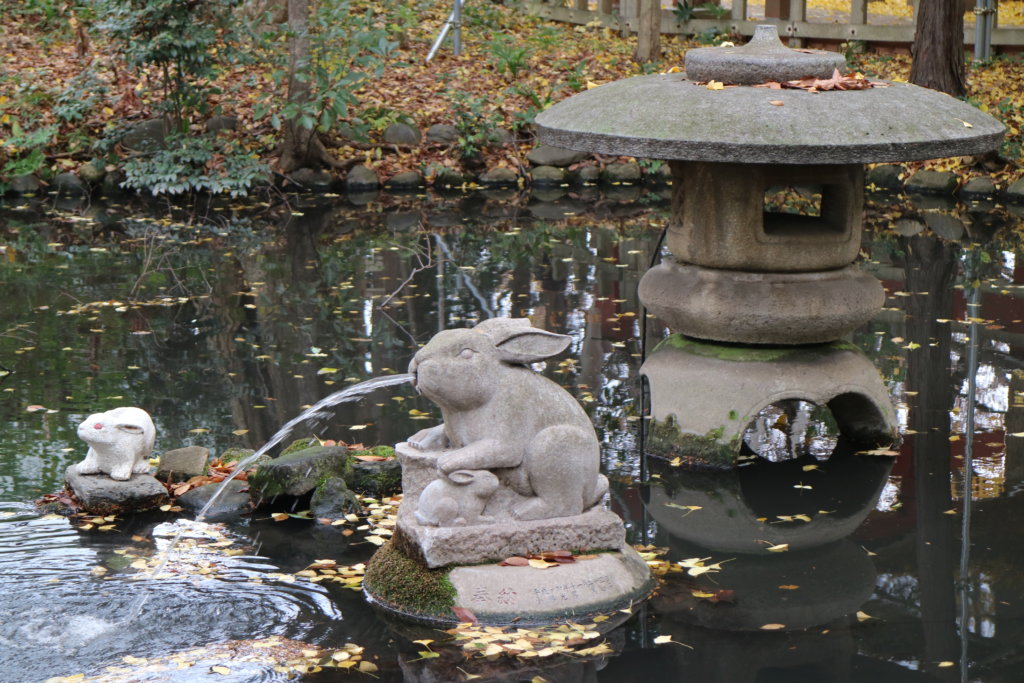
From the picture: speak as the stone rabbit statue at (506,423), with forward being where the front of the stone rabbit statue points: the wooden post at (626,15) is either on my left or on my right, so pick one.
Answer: on my right

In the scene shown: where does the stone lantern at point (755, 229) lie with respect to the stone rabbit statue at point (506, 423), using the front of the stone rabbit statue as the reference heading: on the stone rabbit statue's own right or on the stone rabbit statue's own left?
on the stone rabbit statue's own right

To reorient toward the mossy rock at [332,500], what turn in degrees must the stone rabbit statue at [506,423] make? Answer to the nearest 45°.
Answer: approximately 45° to its right

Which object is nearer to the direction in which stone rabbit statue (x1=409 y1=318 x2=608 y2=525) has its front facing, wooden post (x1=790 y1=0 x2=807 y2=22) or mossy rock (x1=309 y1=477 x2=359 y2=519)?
the mossy rock

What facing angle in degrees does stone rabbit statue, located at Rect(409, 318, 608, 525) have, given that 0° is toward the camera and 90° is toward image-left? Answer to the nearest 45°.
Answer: approximately 90°

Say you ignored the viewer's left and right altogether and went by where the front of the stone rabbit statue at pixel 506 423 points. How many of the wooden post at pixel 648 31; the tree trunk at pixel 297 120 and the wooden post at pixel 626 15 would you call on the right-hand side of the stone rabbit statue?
3

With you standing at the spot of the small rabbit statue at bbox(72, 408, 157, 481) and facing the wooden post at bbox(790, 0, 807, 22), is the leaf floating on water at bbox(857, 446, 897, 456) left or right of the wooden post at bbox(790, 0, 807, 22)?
right

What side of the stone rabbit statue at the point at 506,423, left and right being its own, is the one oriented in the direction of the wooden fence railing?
right

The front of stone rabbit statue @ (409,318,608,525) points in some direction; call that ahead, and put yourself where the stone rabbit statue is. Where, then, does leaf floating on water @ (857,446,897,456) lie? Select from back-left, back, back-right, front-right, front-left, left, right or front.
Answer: back-right

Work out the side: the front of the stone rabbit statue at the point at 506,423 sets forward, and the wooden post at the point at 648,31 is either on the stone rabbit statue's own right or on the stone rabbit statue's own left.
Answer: on the stone rabbit statue's own right

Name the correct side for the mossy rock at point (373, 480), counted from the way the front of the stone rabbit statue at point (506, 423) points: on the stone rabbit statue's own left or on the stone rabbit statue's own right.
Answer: on the stone rabbit statue's own right

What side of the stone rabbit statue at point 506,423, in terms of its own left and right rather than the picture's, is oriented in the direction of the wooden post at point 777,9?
right
